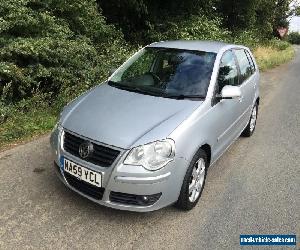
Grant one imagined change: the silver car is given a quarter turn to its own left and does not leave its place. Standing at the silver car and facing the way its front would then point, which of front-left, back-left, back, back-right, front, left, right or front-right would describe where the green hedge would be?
back

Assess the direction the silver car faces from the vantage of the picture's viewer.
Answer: facing the viewer and to the left of the viewer
